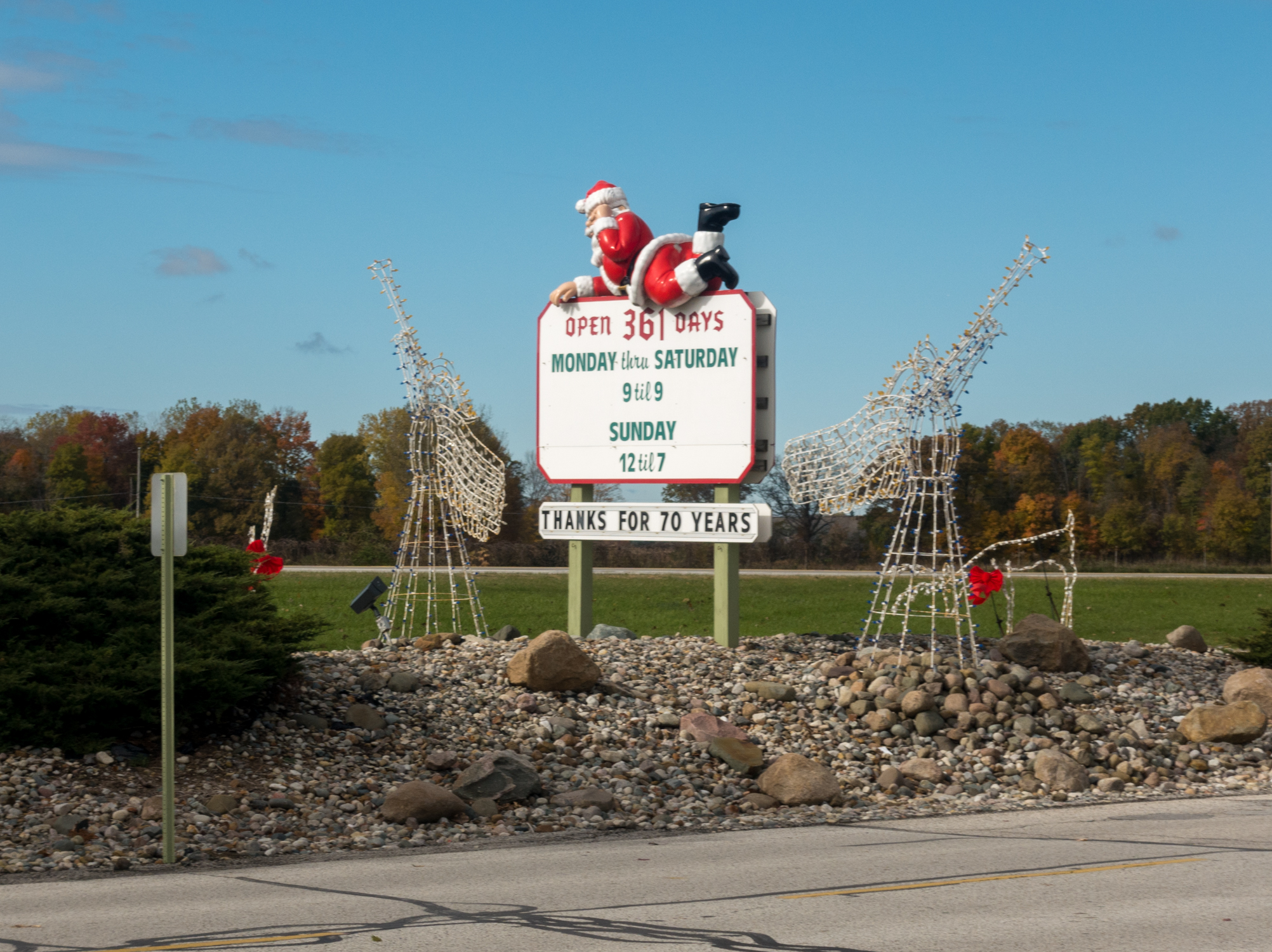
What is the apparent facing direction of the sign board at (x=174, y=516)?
away from the camera

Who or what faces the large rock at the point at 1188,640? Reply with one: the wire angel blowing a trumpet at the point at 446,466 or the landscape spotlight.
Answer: the landscape spotlight

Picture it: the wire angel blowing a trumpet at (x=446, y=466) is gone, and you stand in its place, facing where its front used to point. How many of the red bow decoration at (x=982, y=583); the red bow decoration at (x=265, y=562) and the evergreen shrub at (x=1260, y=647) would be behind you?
2

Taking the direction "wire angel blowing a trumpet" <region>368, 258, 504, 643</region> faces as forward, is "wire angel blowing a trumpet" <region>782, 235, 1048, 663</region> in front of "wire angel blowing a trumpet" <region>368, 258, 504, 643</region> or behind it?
behind

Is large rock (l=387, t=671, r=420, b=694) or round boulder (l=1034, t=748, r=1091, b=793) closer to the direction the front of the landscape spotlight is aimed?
the round boulder

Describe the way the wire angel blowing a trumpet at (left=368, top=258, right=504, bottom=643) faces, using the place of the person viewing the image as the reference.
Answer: facing to the left of the viewer

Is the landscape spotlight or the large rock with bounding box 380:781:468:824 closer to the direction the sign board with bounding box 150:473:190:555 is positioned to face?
the landscape spotlight

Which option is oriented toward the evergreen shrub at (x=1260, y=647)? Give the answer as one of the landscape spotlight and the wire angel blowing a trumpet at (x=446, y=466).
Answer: the landscape spotlight

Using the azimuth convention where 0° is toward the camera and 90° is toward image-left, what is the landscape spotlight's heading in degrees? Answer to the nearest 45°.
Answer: approximately 270°

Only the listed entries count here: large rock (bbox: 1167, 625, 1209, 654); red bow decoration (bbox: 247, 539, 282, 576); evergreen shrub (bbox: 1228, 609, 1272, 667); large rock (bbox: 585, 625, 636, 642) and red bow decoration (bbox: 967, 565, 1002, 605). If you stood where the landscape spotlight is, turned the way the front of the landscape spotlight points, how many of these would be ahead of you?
4

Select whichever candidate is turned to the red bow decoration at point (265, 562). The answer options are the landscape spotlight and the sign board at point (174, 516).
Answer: the sign board

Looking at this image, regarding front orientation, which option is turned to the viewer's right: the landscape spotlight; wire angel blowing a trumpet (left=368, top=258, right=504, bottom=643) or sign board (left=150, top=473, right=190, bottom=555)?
the landscape spotlight

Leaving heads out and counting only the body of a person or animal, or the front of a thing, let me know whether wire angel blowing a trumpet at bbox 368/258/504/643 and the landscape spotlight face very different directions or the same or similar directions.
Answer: very different directions

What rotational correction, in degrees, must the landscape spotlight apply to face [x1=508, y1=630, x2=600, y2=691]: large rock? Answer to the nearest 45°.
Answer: approximately 45° to its right
